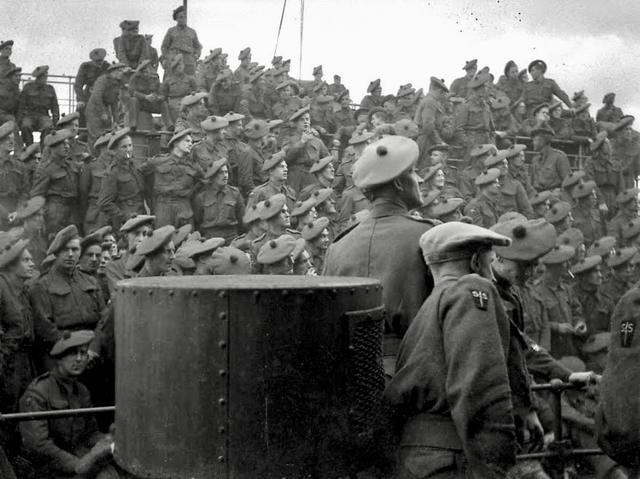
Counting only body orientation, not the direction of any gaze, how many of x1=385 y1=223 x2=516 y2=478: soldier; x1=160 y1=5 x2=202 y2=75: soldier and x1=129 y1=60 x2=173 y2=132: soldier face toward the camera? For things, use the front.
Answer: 2

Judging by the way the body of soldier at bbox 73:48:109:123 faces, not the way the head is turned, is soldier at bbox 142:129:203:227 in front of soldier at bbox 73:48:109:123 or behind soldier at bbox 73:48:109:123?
in front

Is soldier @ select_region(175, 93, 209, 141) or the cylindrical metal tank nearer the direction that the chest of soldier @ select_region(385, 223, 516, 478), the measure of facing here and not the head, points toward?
the soldier

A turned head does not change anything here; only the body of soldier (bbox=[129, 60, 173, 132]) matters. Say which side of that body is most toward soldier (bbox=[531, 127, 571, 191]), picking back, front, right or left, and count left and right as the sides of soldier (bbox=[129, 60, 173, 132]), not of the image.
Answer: left

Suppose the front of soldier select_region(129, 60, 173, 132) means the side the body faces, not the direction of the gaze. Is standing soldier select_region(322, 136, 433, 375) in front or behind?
in front

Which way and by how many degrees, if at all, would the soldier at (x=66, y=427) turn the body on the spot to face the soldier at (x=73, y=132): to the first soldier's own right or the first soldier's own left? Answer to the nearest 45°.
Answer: approximately 135° to the first soldier's own left

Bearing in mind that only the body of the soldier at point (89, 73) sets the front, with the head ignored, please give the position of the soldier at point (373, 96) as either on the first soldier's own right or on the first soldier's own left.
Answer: on the first soldier's own left

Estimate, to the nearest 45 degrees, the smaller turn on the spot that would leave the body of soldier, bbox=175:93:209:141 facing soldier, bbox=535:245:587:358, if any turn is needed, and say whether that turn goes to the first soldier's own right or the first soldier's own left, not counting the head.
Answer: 0° — they already face them

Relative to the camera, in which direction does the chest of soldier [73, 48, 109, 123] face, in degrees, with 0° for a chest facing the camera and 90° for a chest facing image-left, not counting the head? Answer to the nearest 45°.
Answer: approximately 315°

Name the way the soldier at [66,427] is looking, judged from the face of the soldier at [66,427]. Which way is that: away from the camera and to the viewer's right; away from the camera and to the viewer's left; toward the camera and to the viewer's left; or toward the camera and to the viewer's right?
toward the camera and to the viewer's right
